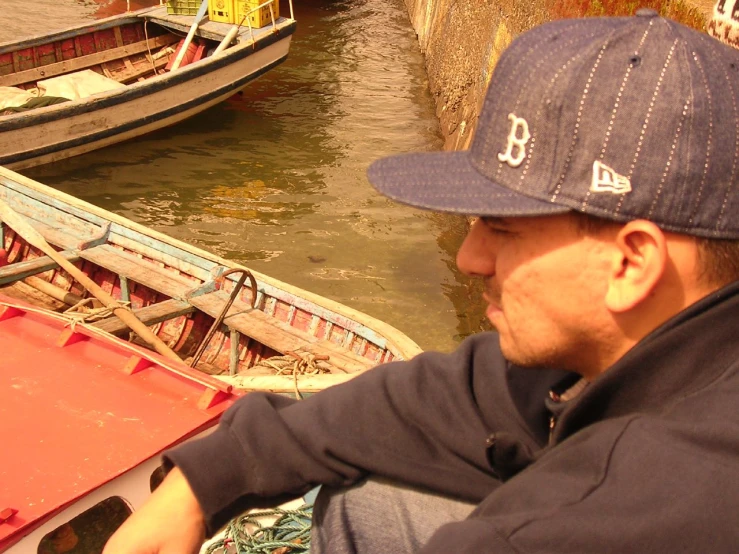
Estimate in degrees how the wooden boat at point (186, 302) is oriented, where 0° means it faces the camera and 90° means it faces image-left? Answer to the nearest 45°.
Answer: approximately 315°

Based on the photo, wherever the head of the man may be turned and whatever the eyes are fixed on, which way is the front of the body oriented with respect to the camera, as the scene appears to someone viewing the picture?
to the viewer's left

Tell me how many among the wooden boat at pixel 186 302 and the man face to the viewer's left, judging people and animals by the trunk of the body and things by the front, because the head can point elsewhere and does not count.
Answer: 1

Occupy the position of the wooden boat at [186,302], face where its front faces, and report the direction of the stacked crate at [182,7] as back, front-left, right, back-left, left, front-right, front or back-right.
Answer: back-left

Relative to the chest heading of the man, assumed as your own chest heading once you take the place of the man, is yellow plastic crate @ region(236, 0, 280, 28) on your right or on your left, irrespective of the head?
on your right

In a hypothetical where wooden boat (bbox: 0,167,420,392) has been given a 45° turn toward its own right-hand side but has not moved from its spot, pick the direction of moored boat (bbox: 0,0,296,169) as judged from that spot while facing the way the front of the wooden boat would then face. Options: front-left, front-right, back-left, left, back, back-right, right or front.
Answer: back

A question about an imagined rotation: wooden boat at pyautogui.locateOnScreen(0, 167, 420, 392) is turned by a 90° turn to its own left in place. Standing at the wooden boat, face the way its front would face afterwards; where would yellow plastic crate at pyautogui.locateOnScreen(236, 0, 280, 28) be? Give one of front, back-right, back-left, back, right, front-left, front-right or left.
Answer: front-left

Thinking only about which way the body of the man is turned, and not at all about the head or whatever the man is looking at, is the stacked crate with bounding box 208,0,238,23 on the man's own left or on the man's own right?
on the man's own right

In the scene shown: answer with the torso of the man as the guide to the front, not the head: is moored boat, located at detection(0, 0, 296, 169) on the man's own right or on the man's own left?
on the man's own right

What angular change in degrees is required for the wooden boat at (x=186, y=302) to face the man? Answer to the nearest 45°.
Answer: approximately 45° to its right

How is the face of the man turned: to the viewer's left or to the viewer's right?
to the viewer's left
